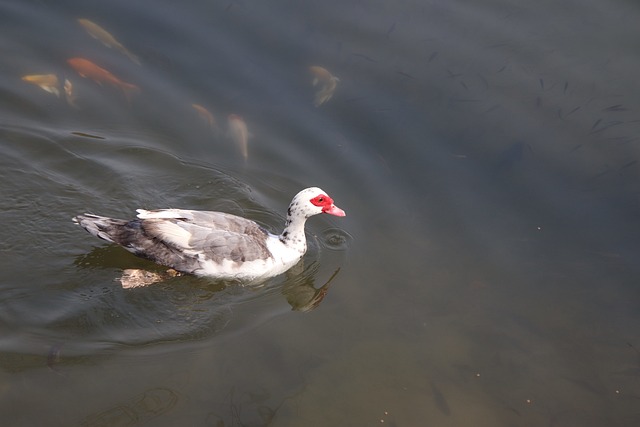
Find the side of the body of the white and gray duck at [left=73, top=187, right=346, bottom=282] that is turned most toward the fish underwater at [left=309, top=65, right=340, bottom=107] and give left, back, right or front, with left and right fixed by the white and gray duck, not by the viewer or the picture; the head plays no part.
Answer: left

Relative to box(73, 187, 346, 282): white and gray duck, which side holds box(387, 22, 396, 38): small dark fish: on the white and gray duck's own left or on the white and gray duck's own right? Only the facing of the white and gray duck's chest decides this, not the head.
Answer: on the white and gray duck's own left

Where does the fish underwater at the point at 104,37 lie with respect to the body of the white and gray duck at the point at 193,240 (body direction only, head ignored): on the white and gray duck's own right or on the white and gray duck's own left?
on the white and gray duck's own left

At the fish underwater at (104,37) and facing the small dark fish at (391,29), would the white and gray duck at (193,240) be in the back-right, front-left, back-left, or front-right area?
front-right

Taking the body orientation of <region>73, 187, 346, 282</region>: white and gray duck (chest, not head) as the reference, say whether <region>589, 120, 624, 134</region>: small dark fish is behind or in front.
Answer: in front

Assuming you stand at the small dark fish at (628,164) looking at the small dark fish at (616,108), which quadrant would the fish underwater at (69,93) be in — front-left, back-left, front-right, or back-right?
front-left

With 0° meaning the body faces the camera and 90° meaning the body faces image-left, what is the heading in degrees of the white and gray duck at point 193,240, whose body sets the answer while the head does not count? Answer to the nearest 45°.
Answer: approximately 270°

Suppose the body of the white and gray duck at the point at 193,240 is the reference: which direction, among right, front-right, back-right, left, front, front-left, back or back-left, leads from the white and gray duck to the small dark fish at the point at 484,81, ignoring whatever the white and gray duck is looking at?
front-left

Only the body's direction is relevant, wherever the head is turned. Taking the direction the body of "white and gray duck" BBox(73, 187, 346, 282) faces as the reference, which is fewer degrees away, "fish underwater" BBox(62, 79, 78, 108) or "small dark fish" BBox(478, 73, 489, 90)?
the small dark fish

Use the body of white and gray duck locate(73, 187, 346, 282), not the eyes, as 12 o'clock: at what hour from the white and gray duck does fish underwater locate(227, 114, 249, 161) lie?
The fish underwater is roughly at 9 o'clock from the white and gray duck.

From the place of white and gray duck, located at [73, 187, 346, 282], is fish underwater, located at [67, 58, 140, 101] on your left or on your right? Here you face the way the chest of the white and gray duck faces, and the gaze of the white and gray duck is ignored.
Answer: on your left

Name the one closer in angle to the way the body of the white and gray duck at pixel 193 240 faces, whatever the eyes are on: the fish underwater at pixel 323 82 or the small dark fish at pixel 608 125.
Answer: the small dark fish

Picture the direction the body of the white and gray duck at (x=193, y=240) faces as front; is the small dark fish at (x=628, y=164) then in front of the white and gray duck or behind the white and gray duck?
in front

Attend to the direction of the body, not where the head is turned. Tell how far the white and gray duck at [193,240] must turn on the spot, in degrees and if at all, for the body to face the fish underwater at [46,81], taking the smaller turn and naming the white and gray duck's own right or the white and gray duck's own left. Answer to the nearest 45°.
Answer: approximately 135° to the white and gray duck's own left
